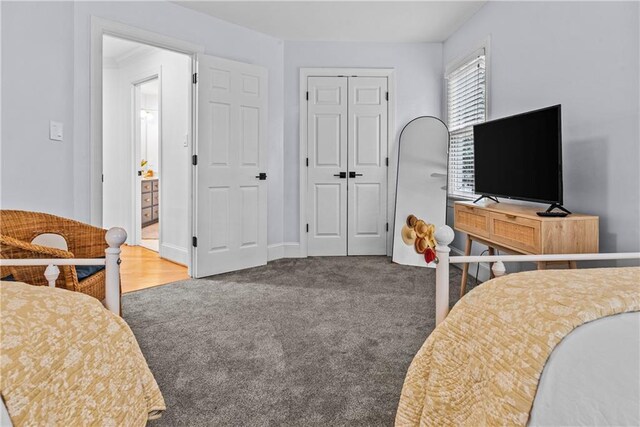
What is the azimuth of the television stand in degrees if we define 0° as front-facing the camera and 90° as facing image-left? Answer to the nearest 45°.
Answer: approximately 45°

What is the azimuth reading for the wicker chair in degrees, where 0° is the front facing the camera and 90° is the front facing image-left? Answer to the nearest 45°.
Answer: approximately 315°

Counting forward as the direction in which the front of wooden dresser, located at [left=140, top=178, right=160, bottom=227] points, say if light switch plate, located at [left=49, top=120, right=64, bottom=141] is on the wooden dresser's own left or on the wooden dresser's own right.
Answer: on the wooden dresser's own right

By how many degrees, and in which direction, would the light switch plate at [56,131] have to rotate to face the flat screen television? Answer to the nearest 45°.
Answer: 0° — it already faces it

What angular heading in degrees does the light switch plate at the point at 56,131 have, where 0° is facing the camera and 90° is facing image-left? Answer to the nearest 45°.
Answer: approximately 315°

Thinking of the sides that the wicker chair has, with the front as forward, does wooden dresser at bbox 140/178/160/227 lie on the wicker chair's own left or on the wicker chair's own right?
on the wicker chair's own left

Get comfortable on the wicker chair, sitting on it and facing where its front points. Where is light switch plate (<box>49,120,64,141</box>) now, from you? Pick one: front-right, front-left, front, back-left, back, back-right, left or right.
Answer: back-left

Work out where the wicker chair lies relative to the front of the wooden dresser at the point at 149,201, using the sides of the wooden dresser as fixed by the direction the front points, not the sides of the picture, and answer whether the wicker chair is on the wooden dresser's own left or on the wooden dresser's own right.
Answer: on the wooden dresser's own right
